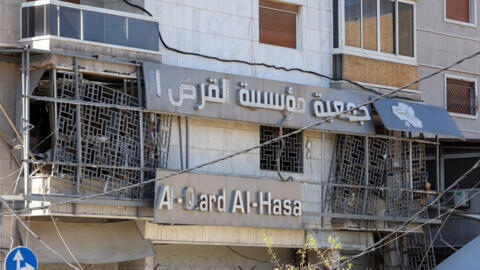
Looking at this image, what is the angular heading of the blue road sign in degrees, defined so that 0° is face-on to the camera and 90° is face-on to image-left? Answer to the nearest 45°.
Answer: approximately 0°

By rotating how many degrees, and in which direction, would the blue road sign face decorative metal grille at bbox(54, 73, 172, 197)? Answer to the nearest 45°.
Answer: approximately 135° to its left

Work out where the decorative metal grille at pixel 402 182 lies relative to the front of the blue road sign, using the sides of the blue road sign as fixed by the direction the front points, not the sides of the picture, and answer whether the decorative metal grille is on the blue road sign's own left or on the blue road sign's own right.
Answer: on the blue road sign's own left

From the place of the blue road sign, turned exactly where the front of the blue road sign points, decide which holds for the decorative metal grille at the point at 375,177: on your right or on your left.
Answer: on your left
